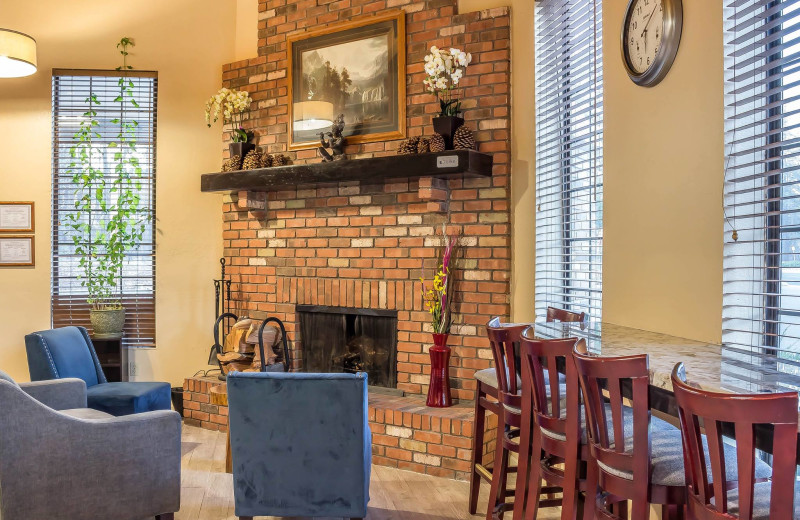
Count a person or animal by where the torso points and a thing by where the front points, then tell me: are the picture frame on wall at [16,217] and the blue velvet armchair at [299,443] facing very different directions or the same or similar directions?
very different directions

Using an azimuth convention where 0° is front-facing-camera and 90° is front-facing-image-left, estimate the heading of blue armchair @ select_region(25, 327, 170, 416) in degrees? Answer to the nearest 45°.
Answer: approximately 315°

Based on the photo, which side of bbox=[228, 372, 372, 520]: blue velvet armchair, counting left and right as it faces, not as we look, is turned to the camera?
back

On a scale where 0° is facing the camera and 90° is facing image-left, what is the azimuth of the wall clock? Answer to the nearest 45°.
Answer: approximately 45°

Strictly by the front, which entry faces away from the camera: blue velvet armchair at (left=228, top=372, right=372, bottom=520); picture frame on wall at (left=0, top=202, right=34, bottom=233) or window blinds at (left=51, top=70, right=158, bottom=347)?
the blue velvet armchair

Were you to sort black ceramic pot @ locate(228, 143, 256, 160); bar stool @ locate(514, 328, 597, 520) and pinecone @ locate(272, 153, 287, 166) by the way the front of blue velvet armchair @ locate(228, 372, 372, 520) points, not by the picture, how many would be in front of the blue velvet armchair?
2

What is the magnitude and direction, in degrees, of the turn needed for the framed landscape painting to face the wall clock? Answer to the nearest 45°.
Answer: approximately 90° to its left

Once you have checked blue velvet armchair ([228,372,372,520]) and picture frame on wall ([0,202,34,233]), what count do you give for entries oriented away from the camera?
1

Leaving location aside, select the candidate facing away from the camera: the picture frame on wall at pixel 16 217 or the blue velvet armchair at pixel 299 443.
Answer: the blue velvet armchair

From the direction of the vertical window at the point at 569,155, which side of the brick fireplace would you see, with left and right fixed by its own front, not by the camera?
left

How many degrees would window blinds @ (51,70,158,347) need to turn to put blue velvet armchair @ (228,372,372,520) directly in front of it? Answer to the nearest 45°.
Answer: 0° — it already faces it
